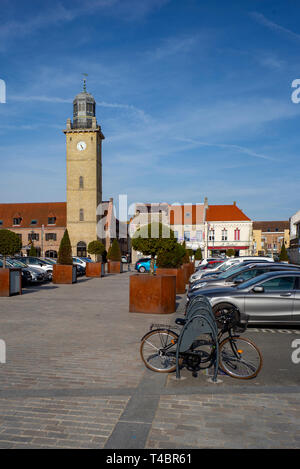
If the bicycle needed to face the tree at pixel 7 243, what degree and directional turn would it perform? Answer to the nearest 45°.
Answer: approximately 135° to its left

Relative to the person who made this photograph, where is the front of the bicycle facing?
facing to the right of the viewer

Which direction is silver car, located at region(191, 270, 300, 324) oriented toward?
to the viewer's left

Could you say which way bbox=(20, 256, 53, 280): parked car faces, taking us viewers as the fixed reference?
facing the viewer and to the right of the viewer

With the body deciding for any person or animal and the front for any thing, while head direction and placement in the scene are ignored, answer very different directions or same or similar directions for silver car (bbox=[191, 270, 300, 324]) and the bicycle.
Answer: very different directions

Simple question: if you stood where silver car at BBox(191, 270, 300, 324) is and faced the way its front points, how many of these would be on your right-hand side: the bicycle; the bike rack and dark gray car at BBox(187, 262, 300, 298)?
1
